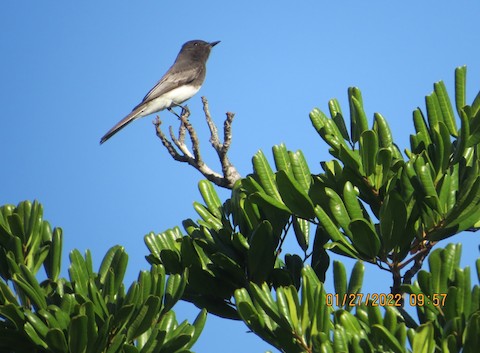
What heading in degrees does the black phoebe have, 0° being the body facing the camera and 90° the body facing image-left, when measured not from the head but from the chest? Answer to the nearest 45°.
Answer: approximately 270°
